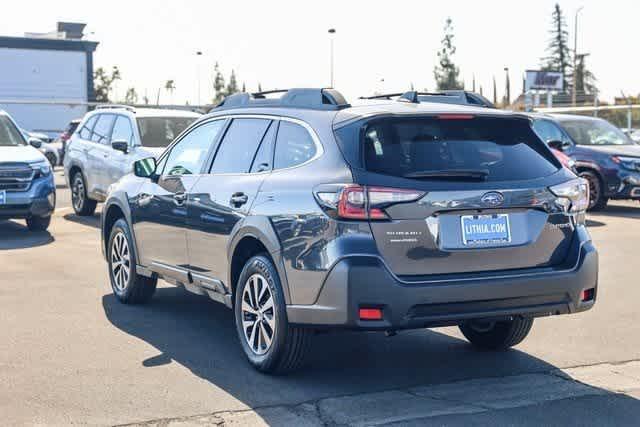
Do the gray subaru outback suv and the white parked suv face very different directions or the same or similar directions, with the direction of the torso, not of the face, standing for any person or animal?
very different directions

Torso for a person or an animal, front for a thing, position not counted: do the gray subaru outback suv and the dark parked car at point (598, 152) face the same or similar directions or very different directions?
very different directions

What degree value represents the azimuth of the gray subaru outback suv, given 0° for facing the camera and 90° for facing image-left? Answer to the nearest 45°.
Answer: approximately 135°

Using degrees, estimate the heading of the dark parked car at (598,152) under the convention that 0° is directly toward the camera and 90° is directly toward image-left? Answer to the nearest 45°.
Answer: approximately 315°
